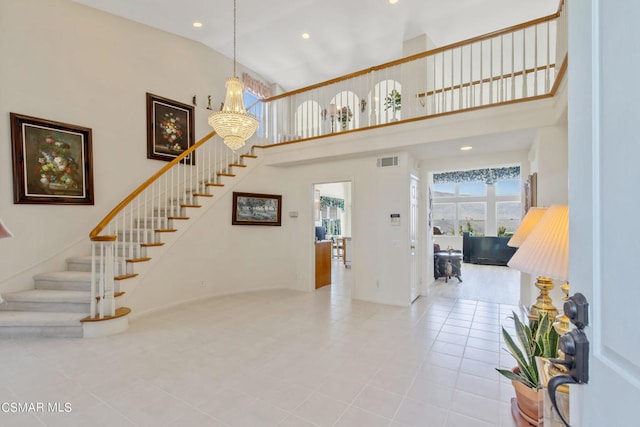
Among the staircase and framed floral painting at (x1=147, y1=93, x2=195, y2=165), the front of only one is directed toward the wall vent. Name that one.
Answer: the framed floral painting

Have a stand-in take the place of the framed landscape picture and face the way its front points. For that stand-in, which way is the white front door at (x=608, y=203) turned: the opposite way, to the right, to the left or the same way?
to the right

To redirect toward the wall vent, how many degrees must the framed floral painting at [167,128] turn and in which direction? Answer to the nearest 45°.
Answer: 0° — it already faces it

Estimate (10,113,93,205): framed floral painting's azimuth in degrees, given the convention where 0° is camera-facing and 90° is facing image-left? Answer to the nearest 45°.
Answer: approximately 315°

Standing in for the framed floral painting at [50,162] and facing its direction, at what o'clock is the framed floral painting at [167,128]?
the framed floral painting at [167,128] is roughly at 10 o'clock from the framed floral painting at [50,162].

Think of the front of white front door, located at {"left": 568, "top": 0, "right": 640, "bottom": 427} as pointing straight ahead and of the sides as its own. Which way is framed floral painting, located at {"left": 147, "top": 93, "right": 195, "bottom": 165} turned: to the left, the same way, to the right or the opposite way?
the opposite way

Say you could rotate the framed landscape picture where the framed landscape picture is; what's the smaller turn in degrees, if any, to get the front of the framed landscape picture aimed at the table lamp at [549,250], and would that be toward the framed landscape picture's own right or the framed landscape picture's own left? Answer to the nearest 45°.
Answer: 0° — it already faces it
